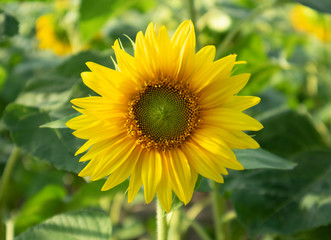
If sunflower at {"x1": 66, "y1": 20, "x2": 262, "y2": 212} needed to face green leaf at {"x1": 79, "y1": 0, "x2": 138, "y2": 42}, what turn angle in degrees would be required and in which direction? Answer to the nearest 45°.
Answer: approximately 180°

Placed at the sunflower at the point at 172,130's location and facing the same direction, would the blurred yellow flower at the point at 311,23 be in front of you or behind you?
behind

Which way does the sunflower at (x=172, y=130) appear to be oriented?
toward the camera

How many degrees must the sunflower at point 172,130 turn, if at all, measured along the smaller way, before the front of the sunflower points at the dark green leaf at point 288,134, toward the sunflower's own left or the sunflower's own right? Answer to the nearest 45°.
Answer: approximately 135° to the sunflower's own left

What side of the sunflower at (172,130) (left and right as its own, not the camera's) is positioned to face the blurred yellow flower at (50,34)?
back
